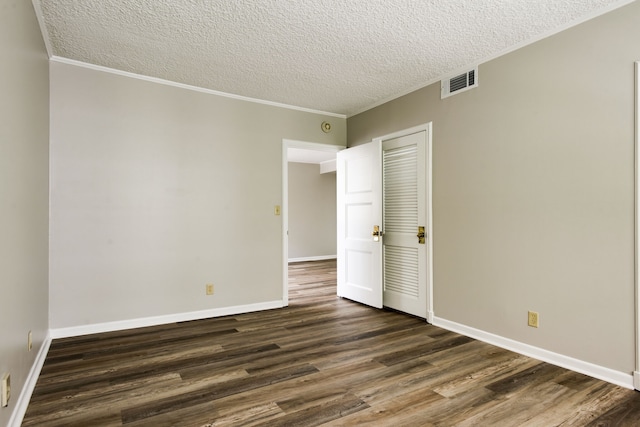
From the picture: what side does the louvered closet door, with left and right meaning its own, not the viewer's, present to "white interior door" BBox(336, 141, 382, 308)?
right

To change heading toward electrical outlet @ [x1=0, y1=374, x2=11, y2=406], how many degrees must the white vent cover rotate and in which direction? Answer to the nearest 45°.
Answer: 0° — it already faces it

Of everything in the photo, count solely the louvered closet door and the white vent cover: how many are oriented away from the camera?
0

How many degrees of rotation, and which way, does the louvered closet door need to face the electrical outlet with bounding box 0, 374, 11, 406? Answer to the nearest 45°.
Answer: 0° — it already faces it

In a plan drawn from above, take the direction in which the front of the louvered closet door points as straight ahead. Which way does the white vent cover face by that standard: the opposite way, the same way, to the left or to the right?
the same way

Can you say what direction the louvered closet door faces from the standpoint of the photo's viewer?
facing the viewer and to the left of the viewer
